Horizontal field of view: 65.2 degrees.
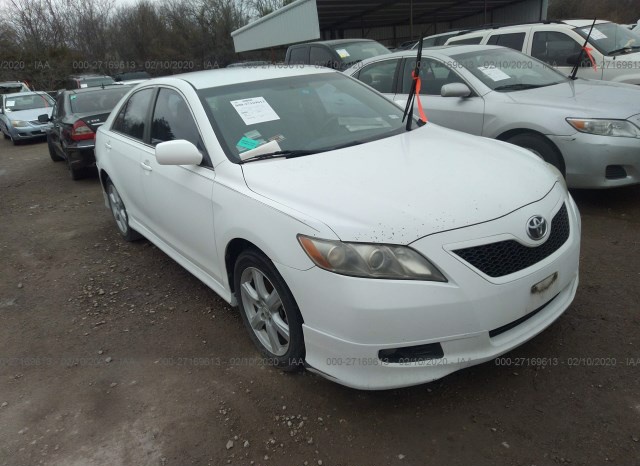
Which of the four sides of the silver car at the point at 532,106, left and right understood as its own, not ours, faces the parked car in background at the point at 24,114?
back

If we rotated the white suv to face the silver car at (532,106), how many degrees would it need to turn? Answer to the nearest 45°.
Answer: approximately 45° to its right

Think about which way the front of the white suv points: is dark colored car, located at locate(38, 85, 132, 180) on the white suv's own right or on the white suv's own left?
on the white suv's own right

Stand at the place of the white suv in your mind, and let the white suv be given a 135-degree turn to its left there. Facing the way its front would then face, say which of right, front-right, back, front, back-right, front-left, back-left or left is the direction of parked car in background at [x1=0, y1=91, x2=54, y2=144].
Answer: left

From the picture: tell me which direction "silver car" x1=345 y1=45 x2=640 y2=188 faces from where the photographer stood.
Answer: facing the viewer and to the right of the viewer

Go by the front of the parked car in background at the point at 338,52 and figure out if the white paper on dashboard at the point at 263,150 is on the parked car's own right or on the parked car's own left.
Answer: on the parked car's own right

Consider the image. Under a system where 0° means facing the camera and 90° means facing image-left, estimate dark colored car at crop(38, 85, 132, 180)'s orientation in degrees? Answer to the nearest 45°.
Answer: approximately 135°

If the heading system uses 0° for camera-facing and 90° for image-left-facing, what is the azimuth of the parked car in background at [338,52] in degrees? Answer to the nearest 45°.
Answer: approximately 315°

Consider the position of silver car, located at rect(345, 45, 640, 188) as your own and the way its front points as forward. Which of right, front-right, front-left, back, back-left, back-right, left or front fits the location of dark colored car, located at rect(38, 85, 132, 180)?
back-right
